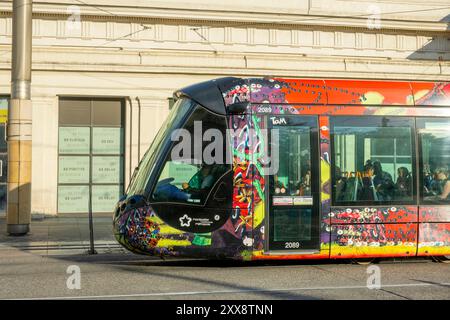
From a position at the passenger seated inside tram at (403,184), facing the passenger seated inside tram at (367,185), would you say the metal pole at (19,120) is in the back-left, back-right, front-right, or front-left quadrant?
front-right

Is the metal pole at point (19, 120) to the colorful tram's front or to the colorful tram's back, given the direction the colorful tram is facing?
to the front

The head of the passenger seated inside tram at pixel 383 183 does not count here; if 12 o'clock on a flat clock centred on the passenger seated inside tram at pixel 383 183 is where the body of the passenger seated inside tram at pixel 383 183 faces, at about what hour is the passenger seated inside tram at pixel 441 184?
the passenger seated inside tram at pixel 441 184 is roughly at 5 o'clock from the passenger seated inside tram at pixel 383 183.

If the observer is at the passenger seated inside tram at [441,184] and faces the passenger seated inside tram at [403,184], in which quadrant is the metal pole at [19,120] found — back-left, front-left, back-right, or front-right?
front-right

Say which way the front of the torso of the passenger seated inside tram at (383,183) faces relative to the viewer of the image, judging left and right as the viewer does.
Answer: facing to the left of the viewer

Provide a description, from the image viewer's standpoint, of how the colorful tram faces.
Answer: facing to the left of the viewer
